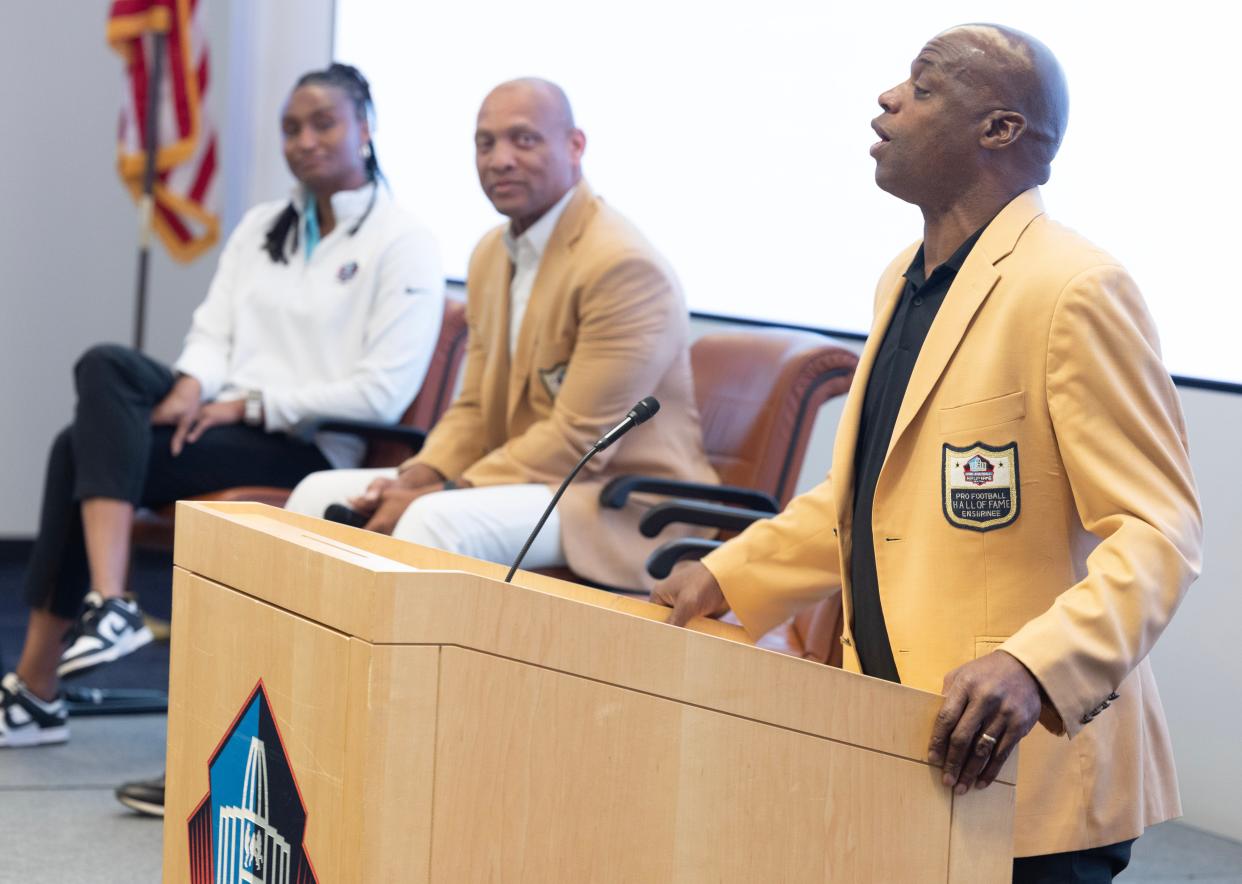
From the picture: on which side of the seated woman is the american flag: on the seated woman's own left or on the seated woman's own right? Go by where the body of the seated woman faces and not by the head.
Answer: on the seated woman's own right

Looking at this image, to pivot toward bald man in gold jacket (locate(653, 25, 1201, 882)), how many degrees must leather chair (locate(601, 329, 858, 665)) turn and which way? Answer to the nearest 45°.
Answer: approximately 45° to its left

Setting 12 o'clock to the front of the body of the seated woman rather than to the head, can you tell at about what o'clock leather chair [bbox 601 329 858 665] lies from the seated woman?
The leather chair is roughly at 9 o'clock from the seated woman.

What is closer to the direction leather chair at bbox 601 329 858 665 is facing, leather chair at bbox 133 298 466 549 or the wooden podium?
the wooden podium

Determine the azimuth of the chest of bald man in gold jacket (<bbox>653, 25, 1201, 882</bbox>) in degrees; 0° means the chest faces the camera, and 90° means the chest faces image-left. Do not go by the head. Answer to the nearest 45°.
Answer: approximately 45°

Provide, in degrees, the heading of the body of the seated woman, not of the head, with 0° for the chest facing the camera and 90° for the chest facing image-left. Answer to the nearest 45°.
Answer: approximately 45°

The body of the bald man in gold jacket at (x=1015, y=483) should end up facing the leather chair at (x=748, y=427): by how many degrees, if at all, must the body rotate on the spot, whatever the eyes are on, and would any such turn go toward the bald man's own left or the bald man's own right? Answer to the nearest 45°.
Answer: approximately 135° to the bald man's own right

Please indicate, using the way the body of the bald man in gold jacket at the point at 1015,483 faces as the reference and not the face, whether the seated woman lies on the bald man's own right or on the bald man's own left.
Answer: on the bald man's own right
